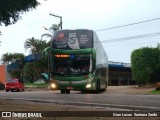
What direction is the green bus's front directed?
toward the camera

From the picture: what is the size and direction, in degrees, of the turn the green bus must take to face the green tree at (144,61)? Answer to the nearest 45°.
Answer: approximately 135° to its left
